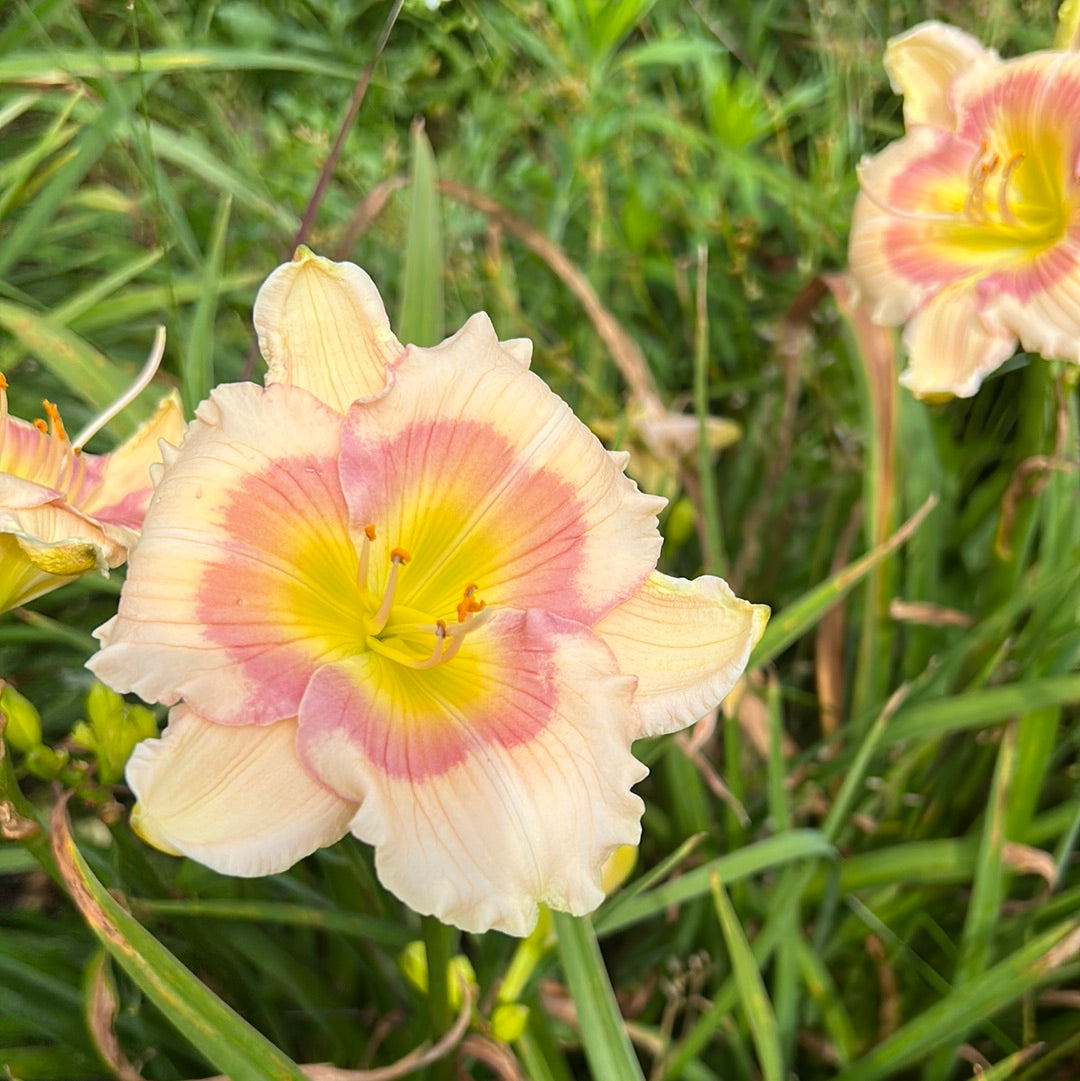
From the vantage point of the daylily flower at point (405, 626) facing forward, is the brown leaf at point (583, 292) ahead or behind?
behind

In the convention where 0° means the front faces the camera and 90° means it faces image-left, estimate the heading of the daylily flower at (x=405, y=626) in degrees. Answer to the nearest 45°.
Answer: approximately 0°

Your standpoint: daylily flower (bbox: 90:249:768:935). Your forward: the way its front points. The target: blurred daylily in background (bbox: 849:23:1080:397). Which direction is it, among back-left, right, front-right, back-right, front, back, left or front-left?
back-left
